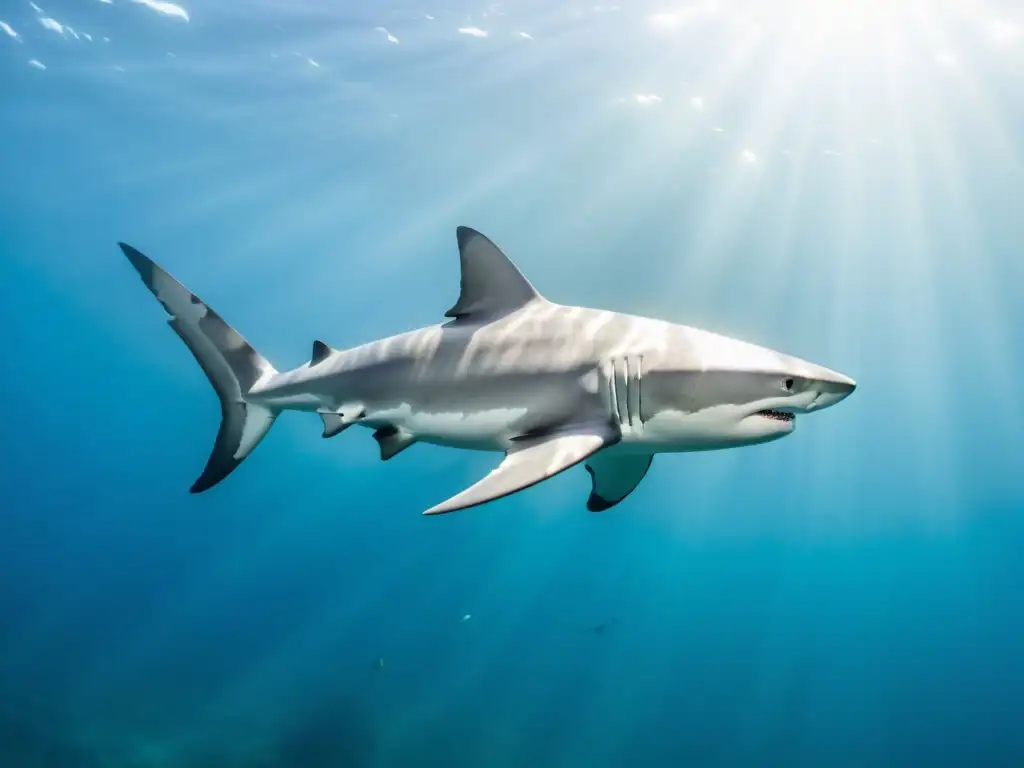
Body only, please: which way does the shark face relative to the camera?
to the viewer's right
